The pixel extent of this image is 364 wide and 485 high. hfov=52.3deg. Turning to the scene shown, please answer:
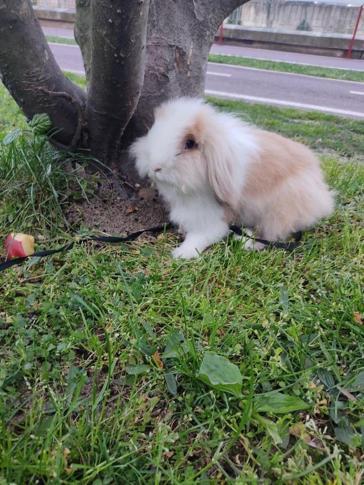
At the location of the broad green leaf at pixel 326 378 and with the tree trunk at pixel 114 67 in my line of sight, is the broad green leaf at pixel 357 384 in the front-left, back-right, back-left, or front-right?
back-right

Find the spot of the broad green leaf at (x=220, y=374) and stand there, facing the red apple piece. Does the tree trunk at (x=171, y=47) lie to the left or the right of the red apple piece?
right

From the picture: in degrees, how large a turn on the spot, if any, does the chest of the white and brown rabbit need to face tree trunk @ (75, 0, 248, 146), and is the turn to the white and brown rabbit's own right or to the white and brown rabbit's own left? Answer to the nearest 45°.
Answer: approximately 90° to the white and brown rabbit's own right

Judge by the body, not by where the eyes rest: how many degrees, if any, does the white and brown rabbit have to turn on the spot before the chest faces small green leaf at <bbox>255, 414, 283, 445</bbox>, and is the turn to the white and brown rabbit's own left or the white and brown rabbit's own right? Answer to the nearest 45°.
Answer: approximately 45° to the white and brown rabbit's own left

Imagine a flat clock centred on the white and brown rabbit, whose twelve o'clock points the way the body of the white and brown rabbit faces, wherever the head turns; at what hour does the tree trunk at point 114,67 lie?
The tree trunk is roughly at 2 o'clock from the white and brown rabbit.

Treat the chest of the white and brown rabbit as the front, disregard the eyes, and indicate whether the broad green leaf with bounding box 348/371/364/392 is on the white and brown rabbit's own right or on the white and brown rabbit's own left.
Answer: on the white and brown rabbit's own left

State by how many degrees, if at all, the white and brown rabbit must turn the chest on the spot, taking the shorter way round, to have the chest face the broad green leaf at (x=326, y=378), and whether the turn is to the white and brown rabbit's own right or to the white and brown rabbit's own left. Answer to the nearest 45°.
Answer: approximately 90° to the white and brown rabbit's own left

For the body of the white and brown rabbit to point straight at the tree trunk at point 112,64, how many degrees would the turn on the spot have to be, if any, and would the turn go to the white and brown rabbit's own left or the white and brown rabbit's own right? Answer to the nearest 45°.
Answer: approximately 90° to the white and brown rabbit's own right

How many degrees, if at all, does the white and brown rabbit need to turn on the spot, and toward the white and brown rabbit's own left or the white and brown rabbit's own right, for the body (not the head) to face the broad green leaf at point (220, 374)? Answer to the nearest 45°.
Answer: approximately 45° to the white and brown rabbit's own left

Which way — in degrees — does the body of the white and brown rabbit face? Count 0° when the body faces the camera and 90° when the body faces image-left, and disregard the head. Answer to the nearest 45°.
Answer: approximately 45°
